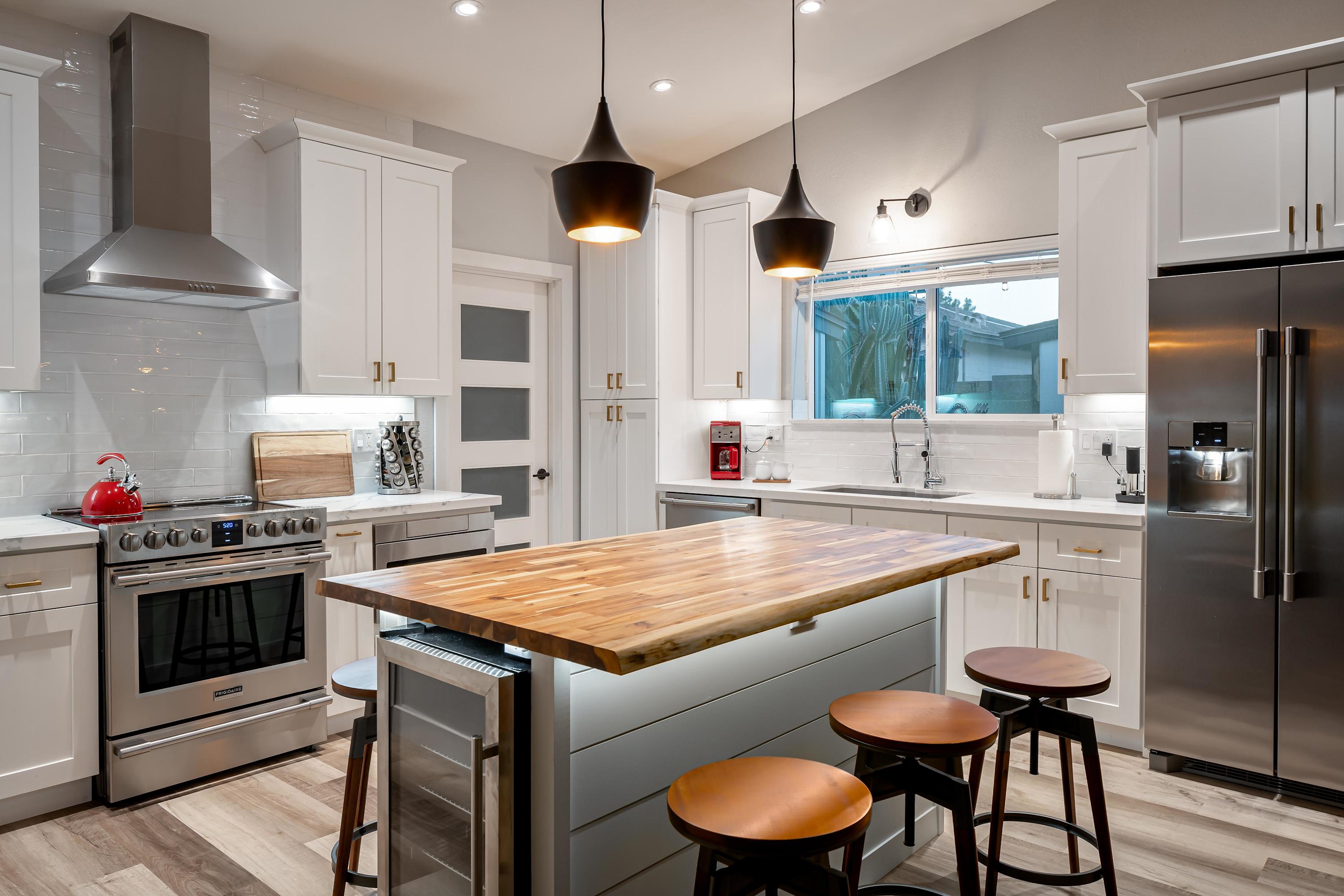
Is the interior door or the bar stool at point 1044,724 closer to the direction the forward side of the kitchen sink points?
the bar stool

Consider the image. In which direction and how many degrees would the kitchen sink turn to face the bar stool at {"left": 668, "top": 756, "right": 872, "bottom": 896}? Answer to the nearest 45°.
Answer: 0° — it already faces it

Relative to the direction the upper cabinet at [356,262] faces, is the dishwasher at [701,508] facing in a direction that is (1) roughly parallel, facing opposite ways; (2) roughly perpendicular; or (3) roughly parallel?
roughly perpendicular

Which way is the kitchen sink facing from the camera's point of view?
toward the camera

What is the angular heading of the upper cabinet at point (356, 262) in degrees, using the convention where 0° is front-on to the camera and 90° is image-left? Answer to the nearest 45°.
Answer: approximately 315°

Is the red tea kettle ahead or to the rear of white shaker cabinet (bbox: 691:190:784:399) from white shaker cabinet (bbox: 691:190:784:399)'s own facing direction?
ahead

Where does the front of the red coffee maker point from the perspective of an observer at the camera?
facing the viewer

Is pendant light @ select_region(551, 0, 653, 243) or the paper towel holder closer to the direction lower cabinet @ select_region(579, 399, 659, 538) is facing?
the pendant light

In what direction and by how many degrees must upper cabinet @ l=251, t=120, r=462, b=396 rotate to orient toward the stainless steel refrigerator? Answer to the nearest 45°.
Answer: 0° — it already faces it

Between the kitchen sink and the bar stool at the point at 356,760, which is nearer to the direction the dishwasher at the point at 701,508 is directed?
the bar stool

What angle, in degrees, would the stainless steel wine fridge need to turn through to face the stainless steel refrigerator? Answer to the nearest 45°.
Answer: approximately 135° to its left

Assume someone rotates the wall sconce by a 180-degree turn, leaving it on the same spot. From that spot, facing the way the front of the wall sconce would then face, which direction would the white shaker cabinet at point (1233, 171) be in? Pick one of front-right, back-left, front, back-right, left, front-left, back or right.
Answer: right

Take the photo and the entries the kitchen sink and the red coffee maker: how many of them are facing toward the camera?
2

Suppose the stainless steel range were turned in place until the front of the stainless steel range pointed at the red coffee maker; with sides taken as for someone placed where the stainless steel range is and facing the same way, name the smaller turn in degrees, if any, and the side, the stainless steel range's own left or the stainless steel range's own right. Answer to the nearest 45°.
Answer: approximately 45° to the stainless steel range's own left

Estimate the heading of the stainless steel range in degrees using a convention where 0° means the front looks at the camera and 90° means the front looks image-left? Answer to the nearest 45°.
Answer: approximately 315°

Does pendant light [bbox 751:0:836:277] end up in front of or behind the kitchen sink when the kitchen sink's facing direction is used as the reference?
in front
